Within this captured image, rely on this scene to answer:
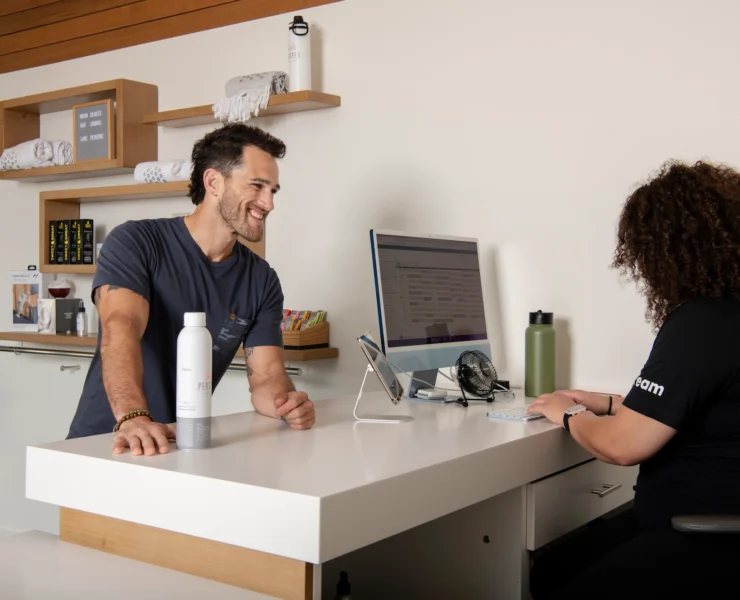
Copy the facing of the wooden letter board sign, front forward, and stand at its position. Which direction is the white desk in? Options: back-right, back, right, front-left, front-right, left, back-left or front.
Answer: front-left

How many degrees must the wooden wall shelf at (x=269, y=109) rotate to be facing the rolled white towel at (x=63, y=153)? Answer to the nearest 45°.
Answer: approximately 90° to its right

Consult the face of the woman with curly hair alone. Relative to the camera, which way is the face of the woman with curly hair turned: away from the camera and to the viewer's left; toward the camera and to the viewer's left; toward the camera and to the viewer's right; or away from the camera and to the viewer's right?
away from the camera and to the viewer's left

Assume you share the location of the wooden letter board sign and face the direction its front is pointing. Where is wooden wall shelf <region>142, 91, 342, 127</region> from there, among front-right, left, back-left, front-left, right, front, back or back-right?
left

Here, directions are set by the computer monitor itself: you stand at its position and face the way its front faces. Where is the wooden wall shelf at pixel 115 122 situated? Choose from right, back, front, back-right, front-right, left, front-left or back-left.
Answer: back

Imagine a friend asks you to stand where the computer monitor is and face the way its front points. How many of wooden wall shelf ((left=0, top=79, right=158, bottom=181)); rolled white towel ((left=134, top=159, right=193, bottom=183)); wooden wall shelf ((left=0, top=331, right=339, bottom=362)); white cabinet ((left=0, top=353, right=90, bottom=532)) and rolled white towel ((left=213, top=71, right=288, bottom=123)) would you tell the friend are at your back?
5

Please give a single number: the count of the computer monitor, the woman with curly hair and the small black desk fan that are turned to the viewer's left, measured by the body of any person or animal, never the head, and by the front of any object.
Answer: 1

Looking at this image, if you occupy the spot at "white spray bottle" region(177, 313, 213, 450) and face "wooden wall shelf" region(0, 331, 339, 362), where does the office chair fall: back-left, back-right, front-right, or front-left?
back-right

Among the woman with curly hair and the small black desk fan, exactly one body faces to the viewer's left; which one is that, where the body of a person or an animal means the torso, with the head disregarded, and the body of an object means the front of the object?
the woman with curly hair

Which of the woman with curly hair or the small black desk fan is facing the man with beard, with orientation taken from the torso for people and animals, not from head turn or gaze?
the woman with curly hair

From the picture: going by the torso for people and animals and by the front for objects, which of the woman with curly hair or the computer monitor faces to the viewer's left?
the woman with curly hair

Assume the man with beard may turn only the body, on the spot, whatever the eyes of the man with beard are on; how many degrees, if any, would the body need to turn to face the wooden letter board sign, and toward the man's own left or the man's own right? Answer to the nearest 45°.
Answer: approximately 135° to the man's own left

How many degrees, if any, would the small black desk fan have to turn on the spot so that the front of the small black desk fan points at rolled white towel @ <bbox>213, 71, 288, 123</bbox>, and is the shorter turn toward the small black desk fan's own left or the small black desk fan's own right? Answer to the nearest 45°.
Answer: approximately 180°

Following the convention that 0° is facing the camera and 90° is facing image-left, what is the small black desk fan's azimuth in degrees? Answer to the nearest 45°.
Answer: approximately 315°

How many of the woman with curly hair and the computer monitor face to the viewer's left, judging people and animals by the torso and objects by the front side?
1

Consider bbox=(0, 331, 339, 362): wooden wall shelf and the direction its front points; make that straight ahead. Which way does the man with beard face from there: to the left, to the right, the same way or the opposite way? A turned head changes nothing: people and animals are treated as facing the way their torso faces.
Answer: to the left
